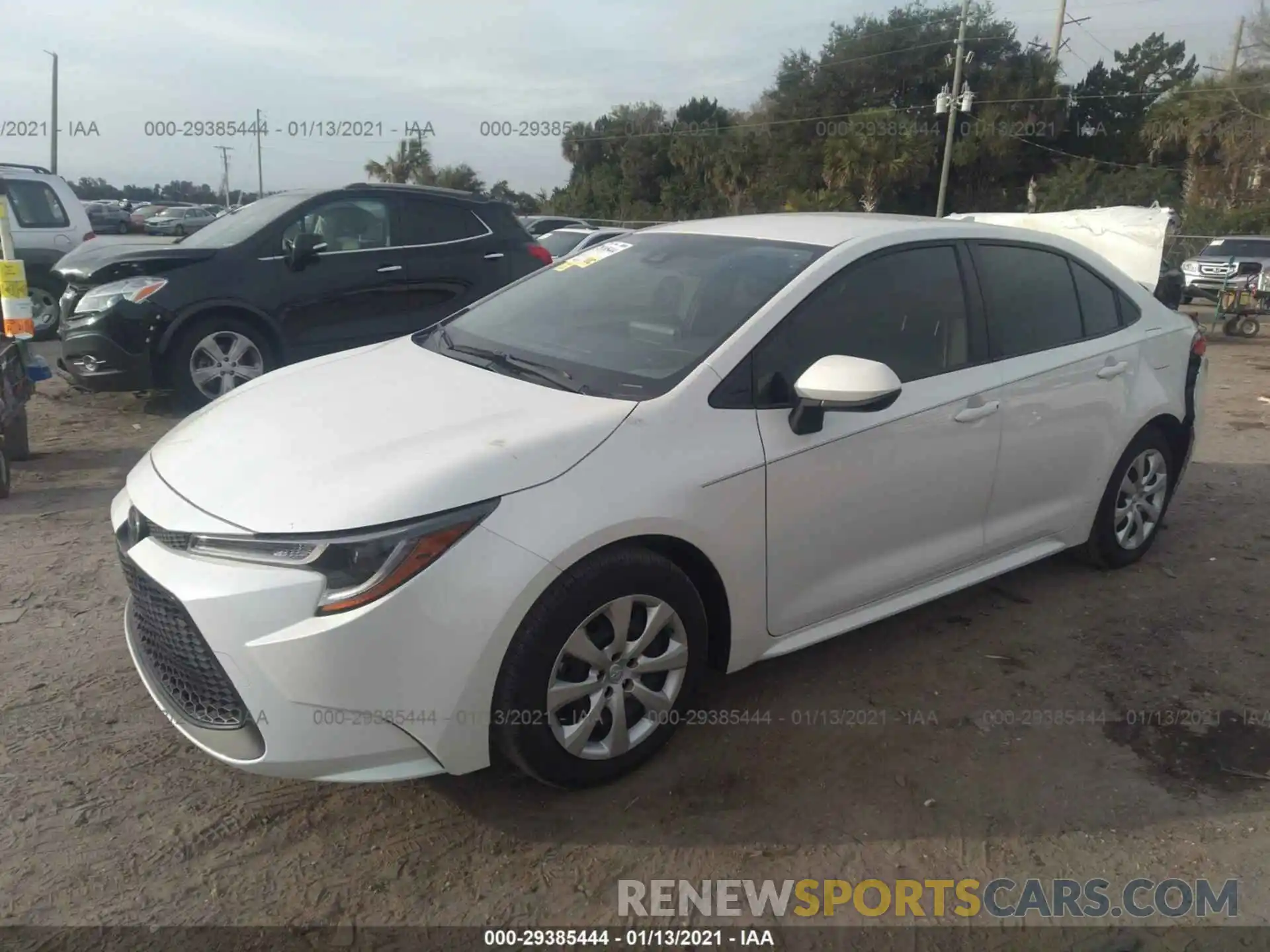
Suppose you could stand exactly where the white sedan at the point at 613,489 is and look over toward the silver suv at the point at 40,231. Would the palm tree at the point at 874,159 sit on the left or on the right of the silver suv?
right

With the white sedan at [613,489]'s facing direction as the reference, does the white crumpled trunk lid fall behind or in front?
behind

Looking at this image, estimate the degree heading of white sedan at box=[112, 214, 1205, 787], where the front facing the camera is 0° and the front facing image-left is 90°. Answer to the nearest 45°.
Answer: approximately 45°

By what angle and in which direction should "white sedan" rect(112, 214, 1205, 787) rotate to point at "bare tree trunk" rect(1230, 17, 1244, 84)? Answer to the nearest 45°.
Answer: approximately 180°

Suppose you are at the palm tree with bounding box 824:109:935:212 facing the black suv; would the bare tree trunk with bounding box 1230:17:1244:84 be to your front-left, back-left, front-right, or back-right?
back-left

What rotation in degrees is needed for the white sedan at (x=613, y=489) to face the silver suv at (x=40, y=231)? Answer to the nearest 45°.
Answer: approximately 90° to its right

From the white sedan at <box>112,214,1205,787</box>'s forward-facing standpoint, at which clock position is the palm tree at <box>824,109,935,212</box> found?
The palm tree is roughly at 5 o'clock from the white sedan.

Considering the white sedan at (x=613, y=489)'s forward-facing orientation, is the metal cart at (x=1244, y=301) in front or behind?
behind
